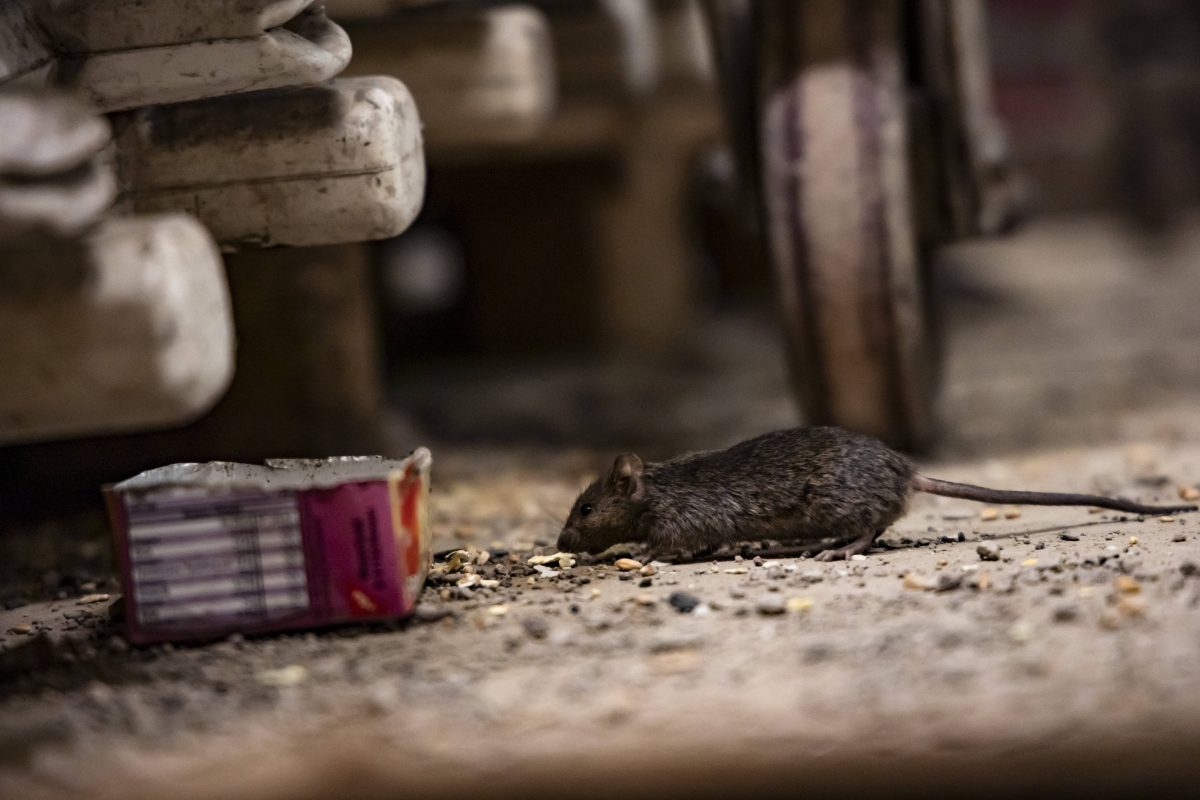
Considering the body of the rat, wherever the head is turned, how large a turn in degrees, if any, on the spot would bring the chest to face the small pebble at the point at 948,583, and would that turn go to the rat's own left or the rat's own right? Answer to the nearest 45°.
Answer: approximately 135° to the rat's own left

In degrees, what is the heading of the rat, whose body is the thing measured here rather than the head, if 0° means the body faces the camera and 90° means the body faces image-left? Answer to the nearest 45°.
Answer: approximately 90°

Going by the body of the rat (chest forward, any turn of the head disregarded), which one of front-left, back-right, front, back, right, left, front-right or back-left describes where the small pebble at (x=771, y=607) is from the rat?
left

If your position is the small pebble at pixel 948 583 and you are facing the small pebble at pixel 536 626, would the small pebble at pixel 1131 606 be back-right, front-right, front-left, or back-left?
back-left

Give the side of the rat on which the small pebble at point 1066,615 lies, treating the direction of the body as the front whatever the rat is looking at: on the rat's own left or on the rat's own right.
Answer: on the rat's own left

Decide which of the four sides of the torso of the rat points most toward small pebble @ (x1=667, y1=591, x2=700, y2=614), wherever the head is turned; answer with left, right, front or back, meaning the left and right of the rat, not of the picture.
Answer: left

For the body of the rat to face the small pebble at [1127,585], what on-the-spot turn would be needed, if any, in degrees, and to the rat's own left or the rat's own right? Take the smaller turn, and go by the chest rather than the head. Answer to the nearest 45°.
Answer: approximately 135° to the rat's own left

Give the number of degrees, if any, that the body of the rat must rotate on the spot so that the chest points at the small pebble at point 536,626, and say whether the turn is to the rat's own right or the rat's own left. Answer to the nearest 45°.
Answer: approximately 45° to the rat's own left

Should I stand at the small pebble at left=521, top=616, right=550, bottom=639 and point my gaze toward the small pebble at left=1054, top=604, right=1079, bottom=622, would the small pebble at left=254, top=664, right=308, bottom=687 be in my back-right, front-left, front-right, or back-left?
back-right

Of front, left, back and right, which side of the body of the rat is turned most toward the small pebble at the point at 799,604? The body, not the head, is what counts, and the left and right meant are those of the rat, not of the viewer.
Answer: left
